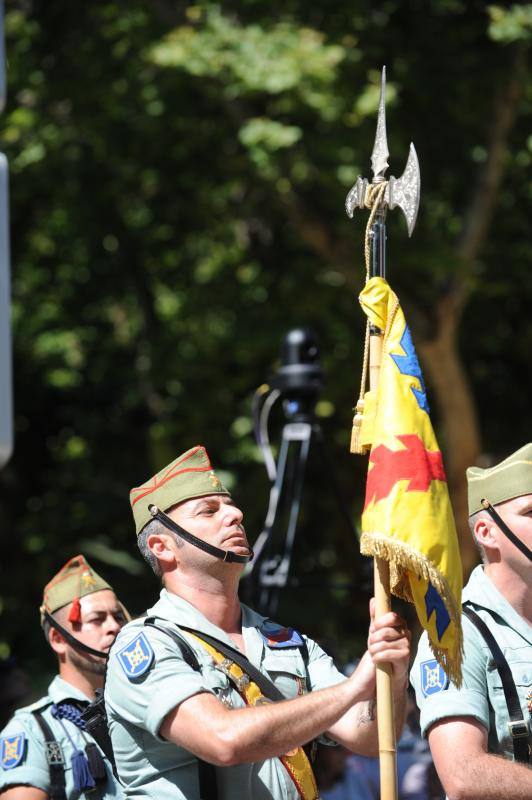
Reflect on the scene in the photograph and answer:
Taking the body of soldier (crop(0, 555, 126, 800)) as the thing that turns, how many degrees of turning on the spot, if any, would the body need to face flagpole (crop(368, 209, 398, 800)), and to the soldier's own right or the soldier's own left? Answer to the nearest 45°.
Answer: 0° — they already face it

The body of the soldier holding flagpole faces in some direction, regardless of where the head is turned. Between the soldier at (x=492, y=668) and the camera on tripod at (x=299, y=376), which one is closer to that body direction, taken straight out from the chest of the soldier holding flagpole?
the soldier

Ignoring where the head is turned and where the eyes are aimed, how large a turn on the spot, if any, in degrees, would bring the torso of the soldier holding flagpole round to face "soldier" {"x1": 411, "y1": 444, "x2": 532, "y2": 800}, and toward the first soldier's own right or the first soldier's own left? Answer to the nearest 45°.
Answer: approximately 45° to the first soldier's own left

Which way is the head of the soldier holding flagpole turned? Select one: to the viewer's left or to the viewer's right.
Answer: to the viewer's right

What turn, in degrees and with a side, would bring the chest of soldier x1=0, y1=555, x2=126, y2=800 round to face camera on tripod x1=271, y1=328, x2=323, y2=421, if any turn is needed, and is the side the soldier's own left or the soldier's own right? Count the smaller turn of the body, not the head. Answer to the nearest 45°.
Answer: approximately 90° to the soldier's own left

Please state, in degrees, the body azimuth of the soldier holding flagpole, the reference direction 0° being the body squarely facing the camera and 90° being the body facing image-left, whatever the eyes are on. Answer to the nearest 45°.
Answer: approximately 315°

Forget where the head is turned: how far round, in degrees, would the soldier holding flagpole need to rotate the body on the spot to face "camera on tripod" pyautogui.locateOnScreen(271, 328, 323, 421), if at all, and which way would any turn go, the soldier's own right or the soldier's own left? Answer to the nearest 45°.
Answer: approximately 135° to the soldier's own left

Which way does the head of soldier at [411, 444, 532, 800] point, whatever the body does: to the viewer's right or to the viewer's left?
to the viewer's right

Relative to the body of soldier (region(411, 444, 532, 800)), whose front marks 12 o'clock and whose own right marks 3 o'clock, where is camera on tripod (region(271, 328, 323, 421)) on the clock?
The camera on tripod is roughly at 7 o'clock from the soldier.

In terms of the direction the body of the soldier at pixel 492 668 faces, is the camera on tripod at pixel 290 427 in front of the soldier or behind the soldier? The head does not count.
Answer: behind
